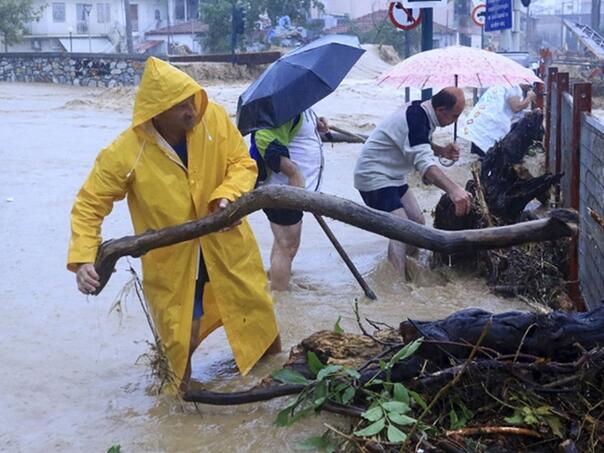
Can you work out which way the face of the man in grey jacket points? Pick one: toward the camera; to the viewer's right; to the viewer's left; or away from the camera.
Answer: to the viewer's right

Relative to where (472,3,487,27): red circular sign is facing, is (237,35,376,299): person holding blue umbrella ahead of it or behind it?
ahead

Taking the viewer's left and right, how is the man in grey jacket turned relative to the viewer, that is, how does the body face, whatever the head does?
facing to the right of the viewer

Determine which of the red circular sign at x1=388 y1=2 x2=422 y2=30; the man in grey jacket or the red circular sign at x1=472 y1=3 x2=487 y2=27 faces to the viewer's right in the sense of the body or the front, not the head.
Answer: the man in grey jacket

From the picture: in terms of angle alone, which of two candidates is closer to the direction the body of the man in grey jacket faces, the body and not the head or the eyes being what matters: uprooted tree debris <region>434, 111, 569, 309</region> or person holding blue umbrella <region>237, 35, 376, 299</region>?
the uprooted tree debris
